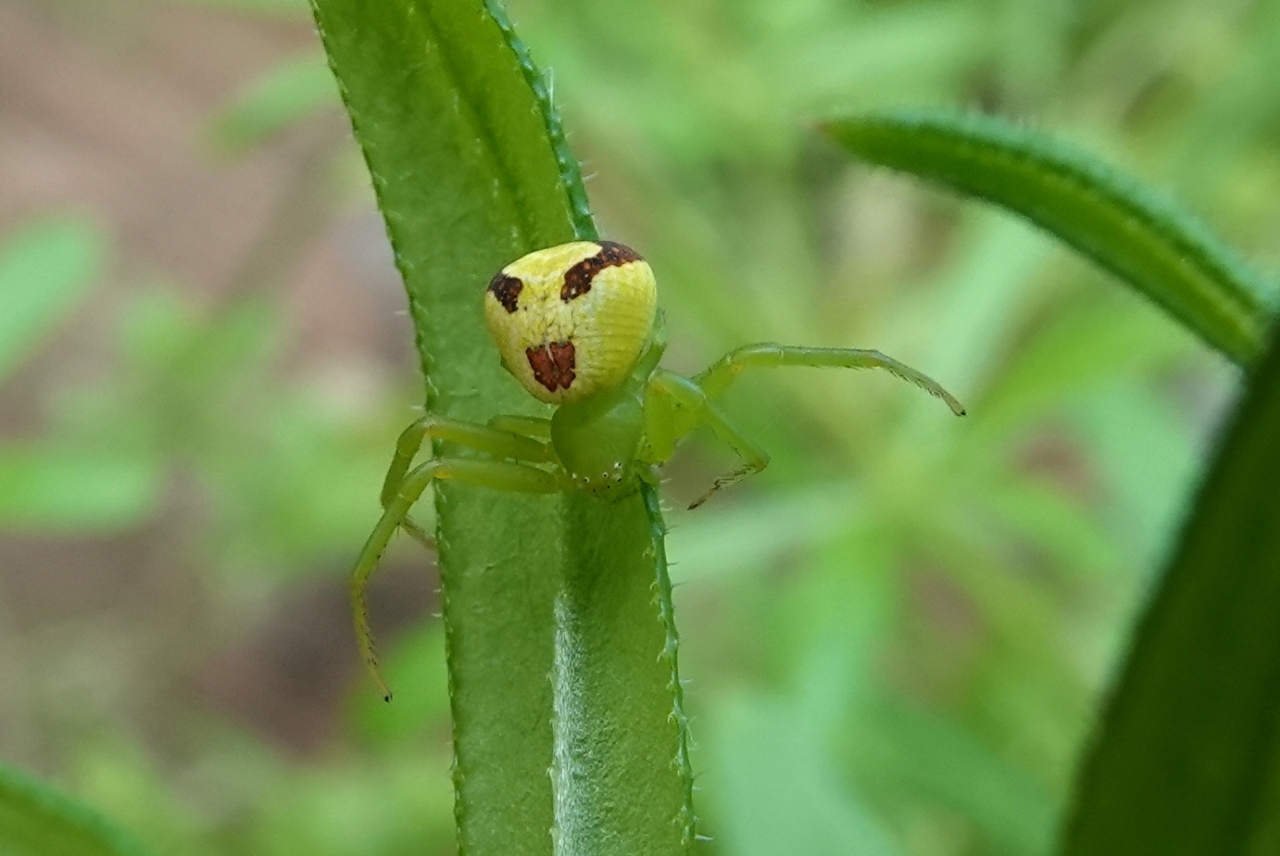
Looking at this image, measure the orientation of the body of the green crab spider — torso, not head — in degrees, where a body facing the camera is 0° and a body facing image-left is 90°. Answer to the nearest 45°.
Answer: approximately 0°

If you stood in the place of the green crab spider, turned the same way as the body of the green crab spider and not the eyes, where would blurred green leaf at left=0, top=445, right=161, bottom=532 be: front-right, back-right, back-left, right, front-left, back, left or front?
back-right

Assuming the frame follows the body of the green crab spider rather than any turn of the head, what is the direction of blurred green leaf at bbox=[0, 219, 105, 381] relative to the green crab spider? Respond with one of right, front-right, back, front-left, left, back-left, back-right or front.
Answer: back-right
